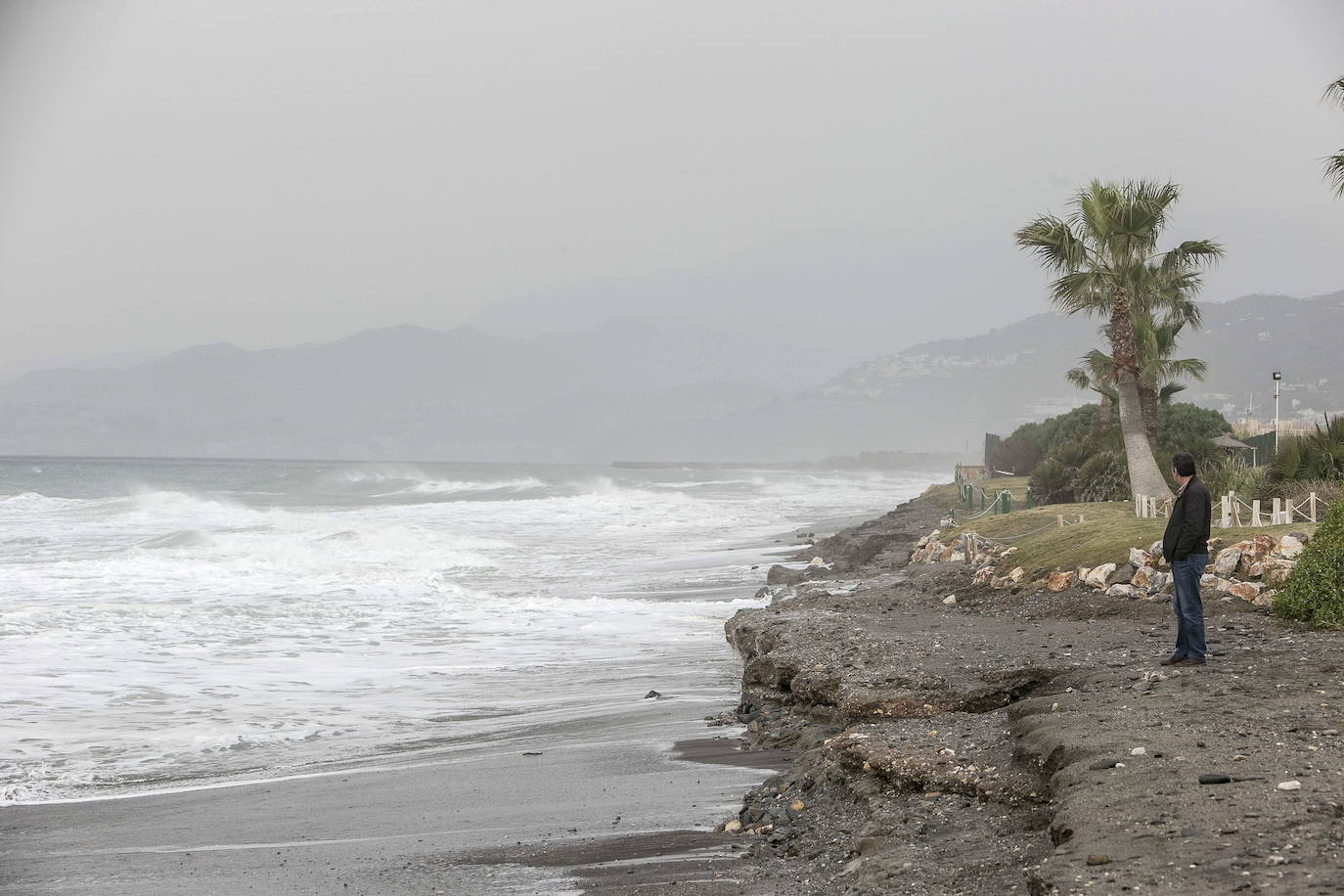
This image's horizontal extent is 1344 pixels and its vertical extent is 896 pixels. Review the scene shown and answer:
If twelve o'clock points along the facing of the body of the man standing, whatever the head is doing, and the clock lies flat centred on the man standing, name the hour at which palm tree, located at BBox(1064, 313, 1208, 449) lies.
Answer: The palm tree is roughly at 3 o'clock from the man standing.

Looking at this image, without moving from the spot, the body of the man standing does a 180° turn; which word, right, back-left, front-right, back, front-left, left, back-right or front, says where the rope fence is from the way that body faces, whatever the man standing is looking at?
left

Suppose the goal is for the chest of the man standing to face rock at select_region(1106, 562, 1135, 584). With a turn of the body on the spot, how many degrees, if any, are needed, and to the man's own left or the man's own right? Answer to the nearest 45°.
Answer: approximately 90° to the man's own right

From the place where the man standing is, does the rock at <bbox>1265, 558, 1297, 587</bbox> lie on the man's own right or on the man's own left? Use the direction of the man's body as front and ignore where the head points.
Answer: on the man's own right

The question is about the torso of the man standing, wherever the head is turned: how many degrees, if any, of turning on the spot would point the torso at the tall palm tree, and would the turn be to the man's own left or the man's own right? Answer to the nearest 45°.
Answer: approximately 90° to the man's own right

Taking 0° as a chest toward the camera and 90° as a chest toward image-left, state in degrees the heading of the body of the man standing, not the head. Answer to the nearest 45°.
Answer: approximately 90°

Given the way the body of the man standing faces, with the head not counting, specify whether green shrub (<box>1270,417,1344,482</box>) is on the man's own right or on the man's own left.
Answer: on the man's own right

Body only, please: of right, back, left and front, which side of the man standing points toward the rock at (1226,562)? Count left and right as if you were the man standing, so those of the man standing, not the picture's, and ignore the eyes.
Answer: right

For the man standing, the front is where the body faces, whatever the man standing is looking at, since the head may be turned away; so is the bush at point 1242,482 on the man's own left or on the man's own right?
on the man's own right
